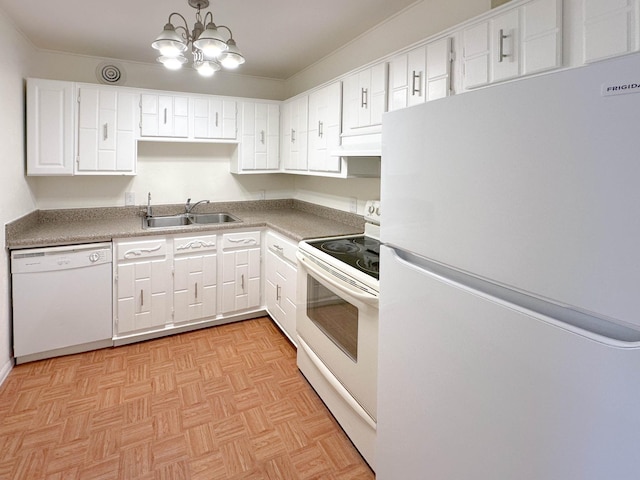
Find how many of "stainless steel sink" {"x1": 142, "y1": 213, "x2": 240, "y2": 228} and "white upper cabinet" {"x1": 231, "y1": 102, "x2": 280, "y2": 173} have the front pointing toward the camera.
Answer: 2

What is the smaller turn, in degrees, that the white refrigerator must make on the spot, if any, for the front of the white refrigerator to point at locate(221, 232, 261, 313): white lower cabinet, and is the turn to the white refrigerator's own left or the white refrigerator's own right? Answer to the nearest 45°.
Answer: approximately 90° to the white refrigerator's own right

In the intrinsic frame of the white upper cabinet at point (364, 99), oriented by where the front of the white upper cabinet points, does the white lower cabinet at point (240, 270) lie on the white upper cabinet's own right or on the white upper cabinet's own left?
on the white upper cabinet's own right

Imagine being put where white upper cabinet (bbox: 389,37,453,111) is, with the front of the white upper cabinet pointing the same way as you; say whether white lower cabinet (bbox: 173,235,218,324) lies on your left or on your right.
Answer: on your right

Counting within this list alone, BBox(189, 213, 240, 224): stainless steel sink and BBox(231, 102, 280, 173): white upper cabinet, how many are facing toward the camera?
2

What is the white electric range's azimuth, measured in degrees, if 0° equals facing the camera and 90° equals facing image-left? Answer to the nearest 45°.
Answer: approximately 45°

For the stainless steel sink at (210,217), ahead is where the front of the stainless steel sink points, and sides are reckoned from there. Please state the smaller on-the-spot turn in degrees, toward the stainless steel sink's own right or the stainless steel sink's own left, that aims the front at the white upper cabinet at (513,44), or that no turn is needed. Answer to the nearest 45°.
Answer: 0° — it already faces it
